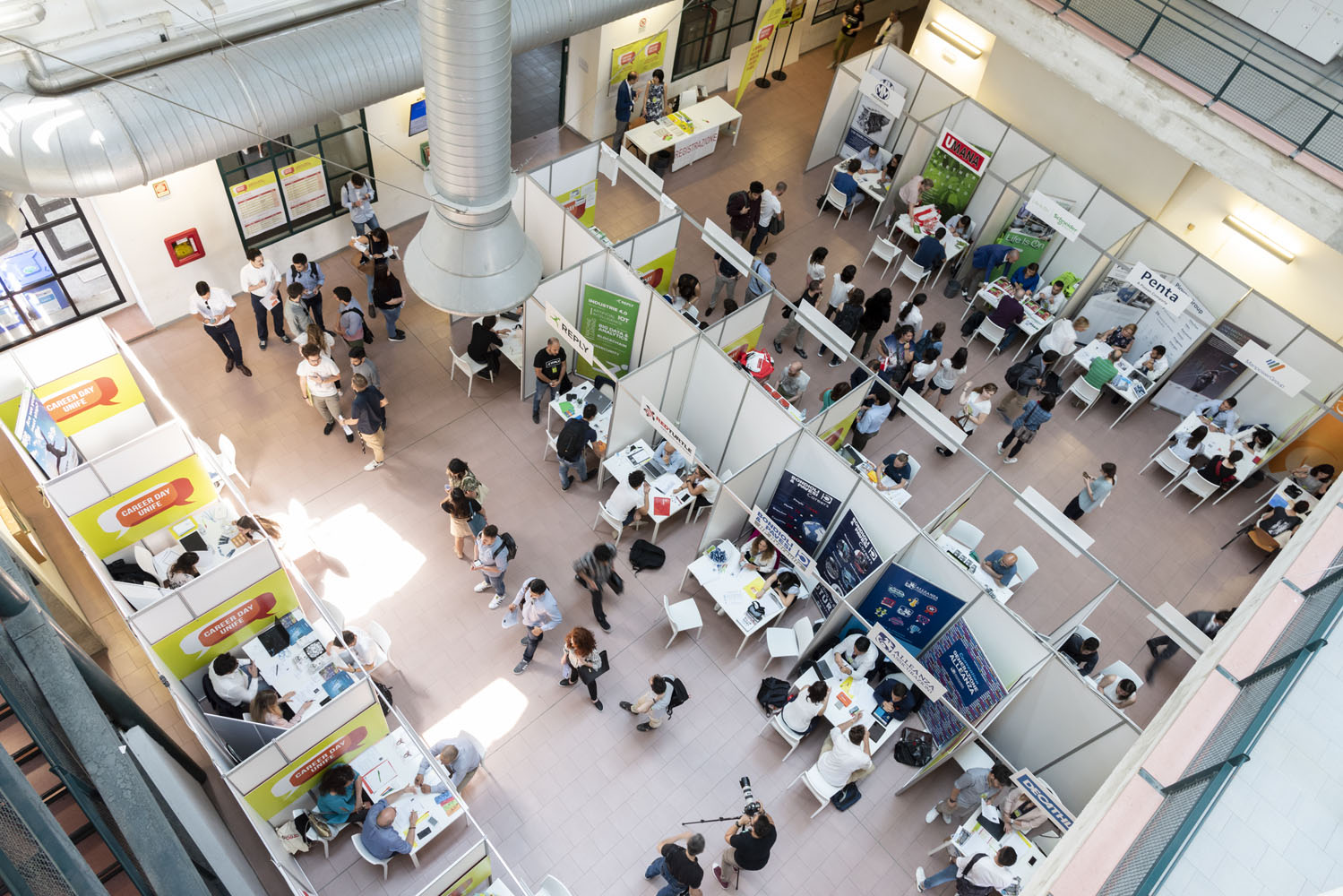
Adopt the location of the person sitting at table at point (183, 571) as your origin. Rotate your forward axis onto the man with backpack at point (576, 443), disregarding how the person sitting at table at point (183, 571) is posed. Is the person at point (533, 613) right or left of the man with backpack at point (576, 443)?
right

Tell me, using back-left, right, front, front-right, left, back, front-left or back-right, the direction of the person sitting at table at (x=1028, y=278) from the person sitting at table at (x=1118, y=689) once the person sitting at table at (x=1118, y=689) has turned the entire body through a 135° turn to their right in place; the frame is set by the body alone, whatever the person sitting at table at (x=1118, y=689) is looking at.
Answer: front-left

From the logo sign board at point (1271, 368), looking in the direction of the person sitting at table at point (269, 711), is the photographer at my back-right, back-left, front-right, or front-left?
front-left

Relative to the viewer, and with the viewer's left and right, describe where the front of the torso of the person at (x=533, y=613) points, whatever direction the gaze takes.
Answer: facing the viewer and to the left of the viewer

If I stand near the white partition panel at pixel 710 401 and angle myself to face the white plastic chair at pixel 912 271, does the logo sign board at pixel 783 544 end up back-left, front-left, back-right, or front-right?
back-right

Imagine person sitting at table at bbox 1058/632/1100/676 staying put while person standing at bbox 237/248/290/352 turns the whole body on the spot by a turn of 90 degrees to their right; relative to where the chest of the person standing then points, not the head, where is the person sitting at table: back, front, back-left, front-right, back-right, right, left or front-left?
left

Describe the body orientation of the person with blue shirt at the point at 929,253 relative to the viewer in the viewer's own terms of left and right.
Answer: facing away from the viewer and to the right of the viewer

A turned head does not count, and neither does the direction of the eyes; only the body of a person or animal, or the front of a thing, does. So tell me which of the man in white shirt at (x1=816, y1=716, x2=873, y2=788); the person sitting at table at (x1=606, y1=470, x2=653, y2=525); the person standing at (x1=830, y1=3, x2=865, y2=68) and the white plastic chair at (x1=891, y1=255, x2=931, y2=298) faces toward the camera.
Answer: the person standing

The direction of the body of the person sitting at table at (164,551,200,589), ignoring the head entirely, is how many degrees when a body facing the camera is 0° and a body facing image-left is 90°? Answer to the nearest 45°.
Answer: approximately 225°

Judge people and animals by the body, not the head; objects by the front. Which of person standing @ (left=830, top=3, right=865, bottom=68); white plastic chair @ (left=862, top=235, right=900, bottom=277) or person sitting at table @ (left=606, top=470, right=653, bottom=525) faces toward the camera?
the person standing

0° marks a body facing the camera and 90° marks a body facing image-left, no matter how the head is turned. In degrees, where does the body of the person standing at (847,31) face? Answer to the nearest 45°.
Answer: approximately 0°

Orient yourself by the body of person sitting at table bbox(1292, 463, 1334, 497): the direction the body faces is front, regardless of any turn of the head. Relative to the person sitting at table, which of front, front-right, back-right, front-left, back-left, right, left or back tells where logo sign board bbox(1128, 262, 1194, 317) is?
front-right

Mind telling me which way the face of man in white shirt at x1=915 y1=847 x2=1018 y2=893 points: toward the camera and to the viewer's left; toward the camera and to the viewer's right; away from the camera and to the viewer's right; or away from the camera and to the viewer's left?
away from the camera and to the viewer's right
